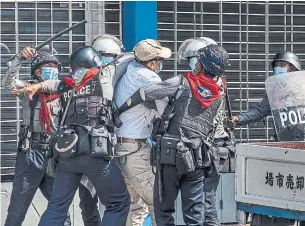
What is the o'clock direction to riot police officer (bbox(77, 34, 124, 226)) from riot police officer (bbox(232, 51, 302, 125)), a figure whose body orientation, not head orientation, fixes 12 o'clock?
riot police officer (bbox(77, 34, 124, 226)) is roughly at 1 o'clock from riot police officer (bbox(232, 51, 302, 125)).

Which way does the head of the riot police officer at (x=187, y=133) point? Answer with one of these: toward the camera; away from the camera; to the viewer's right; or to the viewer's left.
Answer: to the viewer's left

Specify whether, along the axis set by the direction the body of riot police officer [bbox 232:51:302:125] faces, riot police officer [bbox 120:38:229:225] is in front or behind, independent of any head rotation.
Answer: in front

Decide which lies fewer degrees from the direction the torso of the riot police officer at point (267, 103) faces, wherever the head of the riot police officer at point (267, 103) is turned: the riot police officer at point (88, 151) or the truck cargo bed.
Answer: the riot police officer

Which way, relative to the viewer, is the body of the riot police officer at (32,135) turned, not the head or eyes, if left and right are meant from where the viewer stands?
facing the viewer and to the right of the viewer

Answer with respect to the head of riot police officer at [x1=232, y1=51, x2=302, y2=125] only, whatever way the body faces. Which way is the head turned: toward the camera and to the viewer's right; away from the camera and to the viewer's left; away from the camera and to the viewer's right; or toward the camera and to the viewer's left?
toward the camera and to the viewer's left

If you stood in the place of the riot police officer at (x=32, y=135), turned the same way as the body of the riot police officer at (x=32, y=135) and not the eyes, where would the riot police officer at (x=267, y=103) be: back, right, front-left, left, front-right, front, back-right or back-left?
front-left

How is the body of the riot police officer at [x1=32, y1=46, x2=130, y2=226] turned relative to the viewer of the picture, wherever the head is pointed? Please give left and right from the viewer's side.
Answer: facing away from the viewer and to the right of the viewer

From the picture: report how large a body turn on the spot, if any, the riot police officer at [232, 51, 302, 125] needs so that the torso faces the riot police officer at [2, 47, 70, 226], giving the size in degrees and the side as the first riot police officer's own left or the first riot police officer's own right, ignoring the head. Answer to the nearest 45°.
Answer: approximately 45° to the first riot police officer's own right

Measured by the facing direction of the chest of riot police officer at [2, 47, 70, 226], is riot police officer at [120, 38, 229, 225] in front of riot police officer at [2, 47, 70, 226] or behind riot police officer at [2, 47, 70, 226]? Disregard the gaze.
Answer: in front
